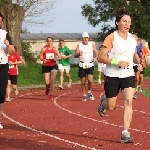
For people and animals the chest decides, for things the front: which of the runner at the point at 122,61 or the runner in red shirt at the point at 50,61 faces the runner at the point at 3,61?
the runner in red shirt

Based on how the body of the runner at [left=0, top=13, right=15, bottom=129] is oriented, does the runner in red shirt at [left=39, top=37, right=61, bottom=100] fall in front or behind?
behind

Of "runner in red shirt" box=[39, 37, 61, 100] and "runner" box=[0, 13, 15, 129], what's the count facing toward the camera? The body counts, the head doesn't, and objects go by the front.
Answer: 2

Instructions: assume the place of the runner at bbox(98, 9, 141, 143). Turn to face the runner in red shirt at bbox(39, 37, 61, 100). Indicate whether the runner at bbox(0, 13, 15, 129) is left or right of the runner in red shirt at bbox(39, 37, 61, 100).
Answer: left

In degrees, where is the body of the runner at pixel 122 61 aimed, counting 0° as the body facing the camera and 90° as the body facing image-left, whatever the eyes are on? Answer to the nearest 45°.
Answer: approximately 315°

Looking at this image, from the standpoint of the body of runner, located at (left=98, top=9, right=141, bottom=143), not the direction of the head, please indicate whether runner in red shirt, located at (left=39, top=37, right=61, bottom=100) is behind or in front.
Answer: behind

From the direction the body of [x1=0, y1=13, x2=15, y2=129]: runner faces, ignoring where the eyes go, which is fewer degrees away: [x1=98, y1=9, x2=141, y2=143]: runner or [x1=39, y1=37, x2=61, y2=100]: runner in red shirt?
the runner

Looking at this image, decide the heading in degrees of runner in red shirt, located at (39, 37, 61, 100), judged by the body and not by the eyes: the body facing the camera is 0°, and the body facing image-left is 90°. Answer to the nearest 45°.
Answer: approximately 0°

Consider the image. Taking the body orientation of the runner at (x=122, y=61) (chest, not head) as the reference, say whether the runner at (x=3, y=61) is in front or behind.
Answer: behind

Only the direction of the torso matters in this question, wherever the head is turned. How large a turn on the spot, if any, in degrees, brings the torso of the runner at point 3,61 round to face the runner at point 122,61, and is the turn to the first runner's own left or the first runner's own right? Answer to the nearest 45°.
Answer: approximately 45° to the first runner's own left
